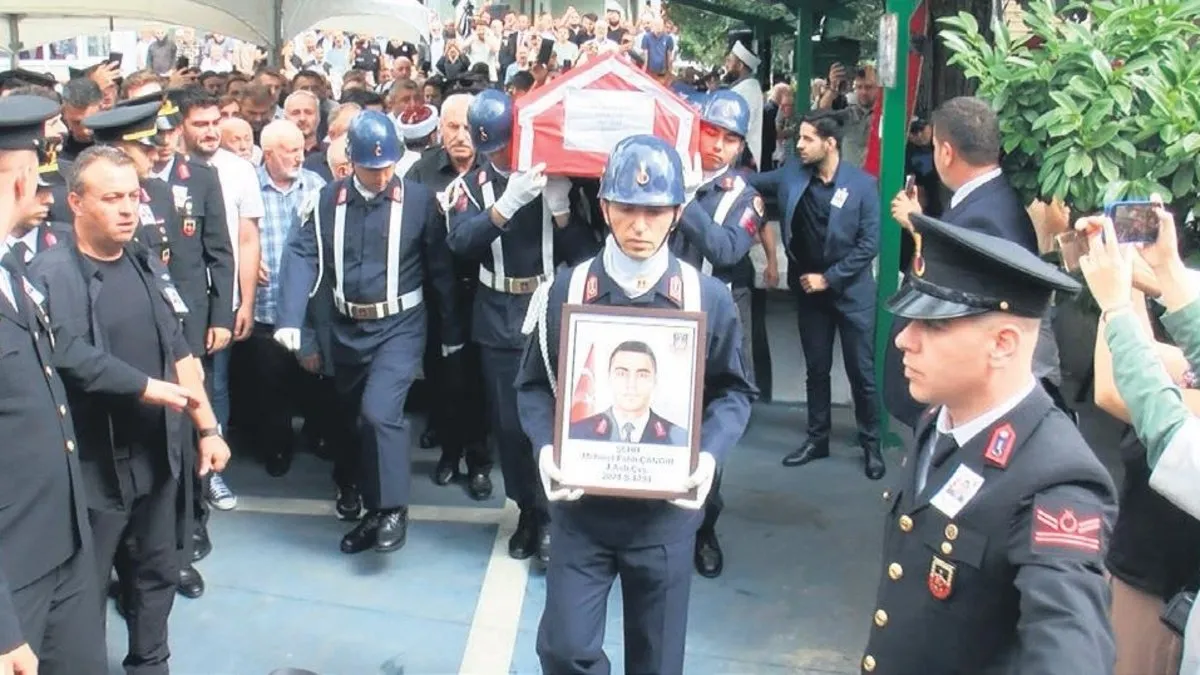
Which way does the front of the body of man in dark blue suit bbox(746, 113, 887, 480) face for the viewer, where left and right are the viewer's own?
facing the viewer and to the left of the viewer

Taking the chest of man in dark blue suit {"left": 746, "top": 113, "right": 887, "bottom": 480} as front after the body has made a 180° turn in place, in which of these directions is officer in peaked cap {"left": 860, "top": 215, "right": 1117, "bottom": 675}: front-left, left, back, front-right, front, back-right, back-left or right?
back-right

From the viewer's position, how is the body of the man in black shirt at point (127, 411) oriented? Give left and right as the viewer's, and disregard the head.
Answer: facing the viewer and to the right of the viewer

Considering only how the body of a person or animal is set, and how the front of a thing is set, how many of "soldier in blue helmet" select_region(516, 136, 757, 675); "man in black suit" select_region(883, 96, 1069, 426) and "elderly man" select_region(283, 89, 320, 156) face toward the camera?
2

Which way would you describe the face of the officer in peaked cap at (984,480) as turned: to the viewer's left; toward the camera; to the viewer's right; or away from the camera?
to the viewer's left

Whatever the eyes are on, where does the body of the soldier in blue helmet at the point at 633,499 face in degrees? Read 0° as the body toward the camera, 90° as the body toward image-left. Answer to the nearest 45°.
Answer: approximately 0°

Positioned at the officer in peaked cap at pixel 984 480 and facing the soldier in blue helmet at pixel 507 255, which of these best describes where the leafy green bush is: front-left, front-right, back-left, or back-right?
front-right

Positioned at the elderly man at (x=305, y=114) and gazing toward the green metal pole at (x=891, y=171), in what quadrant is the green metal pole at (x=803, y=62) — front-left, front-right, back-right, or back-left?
front-left

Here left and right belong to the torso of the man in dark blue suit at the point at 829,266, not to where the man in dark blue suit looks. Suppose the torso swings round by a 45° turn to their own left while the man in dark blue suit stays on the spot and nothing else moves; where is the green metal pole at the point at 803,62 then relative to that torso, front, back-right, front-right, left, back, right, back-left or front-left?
back

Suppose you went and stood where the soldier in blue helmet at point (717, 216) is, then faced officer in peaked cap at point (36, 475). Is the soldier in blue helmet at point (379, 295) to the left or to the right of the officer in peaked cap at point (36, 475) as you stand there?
right

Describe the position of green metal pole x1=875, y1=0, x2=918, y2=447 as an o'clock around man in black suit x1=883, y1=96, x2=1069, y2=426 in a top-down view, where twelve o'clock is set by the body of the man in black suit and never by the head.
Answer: The green metal pole is roughly at 1 o'clock from the man in black suit.

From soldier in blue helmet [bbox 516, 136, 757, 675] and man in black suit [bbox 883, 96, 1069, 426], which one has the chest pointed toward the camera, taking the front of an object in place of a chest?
the soldier in blue helmet

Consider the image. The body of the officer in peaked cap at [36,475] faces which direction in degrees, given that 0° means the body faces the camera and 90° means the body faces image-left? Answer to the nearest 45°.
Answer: approximately 315°

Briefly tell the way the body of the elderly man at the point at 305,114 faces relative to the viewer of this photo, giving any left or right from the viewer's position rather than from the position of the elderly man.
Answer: facing the viewer

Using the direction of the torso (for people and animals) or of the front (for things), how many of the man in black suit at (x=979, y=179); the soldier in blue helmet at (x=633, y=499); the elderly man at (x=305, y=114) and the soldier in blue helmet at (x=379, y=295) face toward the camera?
3
